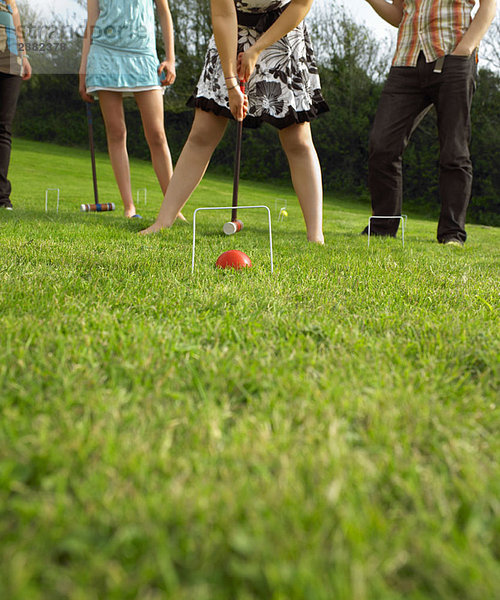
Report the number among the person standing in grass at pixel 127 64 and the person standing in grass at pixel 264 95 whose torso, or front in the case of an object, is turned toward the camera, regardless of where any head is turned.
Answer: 2

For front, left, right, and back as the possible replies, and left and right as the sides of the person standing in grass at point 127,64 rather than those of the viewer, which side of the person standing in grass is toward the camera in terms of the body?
front

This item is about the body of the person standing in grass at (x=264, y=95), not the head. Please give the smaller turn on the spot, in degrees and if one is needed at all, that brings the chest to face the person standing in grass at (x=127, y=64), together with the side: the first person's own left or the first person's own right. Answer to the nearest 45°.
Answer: approximately 135° to the first person's own right

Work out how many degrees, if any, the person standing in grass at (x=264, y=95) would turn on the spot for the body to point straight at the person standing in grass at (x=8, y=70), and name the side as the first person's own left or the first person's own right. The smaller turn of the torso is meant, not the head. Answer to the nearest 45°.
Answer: approximately 135° to the first person's own right

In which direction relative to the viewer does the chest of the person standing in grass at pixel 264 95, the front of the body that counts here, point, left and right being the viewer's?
facing the viewer

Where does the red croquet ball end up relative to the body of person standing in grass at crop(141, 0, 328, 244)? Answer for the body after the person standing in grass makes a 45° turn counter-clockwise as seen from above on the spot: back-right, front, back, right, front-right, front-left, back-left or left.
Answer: front-right

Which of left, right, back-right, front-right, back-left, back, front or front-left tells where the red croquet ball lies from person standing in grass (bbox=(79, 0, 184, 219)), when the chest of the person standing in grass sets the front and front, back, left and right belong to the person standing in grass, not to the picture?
front

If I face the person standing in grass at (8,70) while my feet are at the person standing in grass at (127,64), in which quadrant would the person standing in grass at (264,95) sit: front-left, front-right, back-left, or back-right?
back-left

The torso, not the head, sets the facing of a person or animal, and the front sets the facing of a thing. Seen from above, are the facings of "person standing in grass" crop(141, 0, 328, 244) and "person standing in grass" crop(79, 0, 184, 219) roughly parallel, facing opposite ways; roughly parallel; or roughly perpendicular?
roughly parallel

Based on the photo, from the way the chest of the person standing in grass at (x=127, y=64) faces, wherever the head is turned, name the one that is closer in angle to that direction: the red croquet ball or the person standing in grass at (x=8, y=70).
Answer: the red croquet ball
